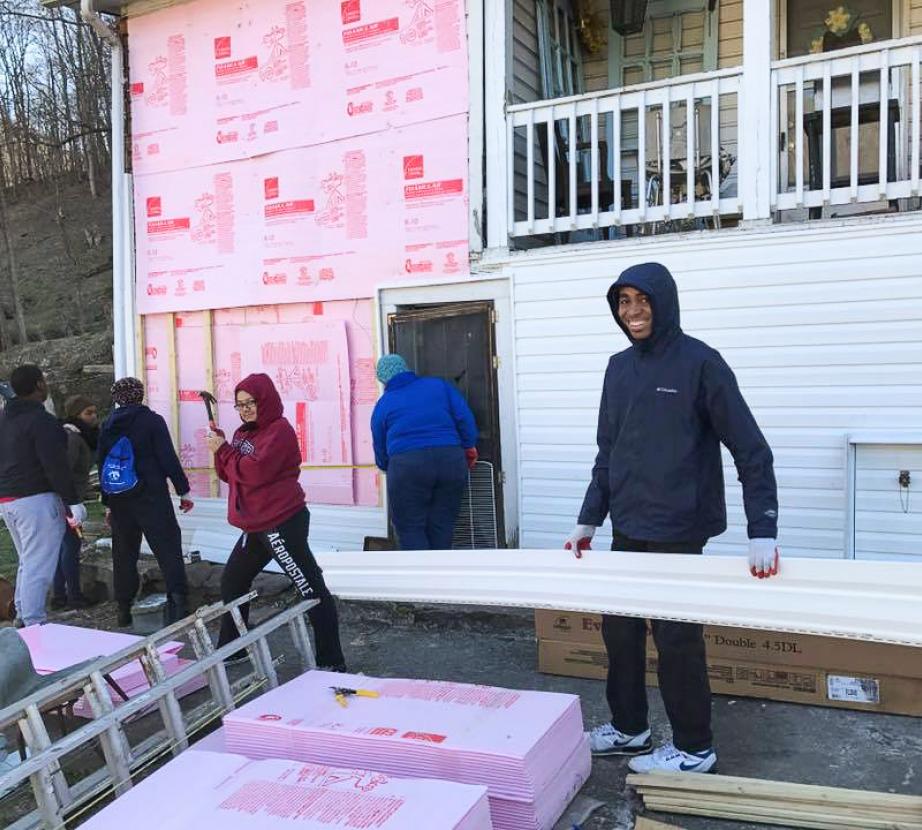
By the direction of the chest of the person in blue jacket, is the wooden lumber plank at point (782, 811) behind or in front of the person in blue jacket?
behind

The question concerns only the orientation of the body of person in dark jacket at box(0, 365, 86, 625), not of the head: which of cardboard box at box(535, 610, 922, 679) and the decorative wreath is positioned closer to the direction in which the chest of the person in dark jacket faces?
the decorative wreath

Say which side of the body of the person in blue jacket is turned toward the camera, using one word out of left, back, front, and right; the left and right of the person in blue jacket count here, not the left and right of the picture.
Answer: back

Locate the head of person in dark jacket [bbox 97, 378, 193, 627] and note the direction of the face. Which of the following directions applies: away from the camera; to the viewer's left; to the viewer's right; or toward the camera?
away from the camera

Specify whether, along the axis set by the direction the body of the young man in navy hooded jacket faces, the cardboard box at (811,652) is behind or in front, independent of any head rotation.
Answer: behind

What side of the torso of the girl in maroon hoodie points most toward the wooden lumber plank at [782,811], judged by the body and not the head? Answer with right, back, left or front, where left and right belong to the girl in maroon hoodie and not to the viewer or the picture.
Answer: left

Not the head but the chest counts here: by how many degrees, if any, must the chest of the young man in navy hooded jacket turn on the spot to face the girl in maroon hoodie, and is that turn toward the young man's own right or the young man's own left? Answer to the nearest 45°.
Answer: approximately 90° to the young man's own right

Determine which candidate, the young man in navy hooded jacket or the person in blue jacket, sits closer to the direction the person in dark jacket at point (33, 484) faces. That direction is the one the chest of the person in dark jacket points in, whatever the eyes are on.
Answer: the person in blue jacket

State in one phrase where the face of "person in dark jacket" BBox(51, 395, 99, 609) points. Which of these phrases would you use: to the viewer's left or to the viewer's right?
to the viewer's right

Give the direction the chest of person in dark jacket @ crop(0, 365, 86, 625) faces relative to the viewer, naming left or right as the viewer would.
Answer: facing away from the viewer and to the right of the viewer

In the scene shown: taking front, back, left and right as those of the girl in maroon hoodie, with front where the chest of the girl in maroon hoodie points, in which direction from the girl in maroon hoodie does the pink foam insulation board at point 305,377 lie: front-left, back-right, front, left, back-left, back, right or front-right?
back-right
